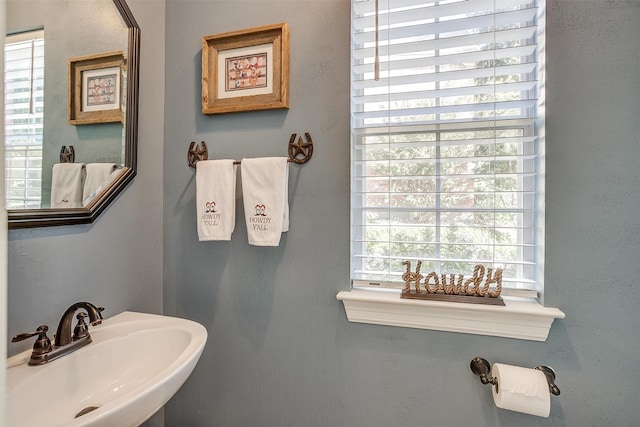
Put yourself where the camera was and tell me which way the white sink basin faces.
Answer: facing the viewer and to the right of the viewer

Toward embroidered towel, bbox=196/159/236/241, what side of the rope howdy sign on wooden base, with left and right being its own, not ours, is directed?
right

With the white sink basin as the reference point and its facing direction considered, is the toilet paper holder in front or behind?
in front

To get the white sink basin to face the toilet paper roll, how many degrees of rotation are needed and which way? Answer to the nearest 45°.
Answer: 0° — it already faces it

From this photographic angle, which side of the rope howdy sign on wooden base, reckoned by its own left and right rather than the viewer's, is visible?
front

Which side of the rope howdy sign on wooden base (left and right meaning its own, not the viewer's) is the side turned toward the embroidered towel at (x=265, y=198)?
right

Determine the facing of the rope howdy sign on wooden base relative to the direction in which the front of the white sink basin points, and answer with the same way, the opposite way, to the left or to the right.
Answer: to the right

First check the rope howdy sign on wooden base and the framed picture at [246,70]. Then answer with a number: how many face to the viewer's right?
0

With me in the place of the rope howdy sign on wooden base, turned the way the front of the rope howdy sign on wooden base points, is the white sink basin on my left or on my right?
on my right

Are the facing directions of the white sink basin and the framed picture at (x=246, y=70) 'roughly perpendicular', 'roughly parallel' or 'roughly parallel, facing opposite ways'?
roughly perpendicular

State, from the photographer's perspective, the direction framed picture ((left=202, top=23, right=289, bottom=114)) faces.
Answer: facing the viewer and to the left of the viewer
